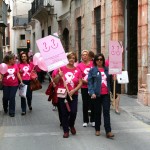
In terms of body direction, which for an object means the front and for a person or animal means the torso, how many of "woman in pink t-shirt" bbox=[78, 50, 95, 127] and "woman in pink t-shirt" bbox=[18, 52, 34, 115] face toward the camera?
2

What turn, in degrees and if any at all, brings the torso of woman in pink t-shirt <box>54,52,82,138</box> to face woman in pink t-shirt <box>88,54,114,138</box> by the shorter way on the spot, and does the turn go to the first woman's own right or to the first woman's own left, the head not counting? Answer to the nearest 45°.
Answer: approximately 90° to the first woman's own left

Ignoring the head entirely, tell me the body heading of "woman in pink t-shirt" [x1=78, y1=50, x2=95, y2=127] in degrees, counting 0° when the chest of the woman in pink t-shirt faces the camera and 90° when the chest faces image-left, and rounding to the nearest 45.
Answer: approximately 0°

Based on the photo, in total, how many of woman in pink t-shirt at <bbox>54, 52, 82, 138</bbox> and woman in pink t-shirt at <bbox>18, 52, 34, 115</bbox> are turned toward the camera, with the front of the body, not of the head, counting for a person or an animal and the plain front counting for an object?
2

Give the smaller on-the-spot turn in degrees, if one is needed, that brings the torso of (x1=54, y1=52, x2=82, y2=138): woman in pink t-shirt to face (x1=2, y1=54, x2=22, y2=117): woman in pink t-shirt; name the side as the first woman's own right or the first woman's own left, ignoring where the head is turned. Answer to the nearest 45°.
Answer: approximately 135° to the first woman's own right

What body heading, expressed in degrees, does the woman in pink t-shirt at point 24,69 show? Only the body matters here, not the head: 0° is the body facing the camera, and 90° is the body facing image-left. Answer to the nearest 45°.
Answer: approximately 0°
